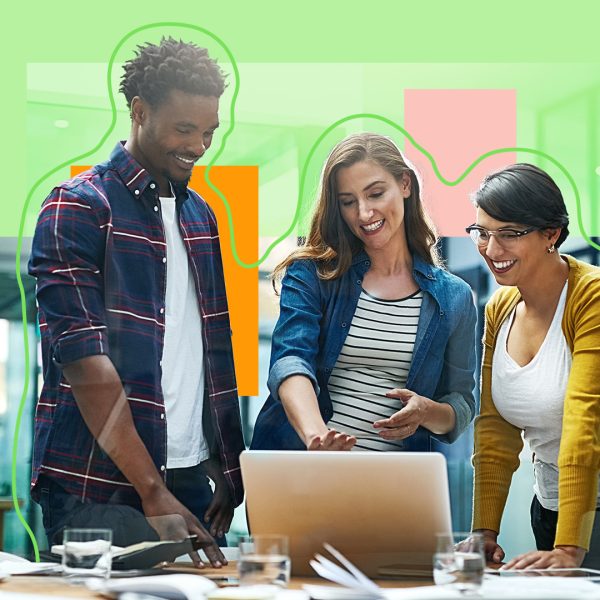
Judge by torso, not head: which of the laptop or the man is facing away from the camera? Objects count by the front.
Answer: the laptop

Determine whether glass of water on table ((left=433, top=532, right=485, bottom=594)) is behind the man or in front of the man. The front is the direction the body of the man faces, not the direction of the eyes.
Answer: in front

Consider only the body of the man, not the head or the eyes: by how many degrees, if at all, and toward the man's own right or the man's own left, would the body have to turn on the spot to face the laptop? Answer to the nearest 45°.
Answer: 0° — they already face it

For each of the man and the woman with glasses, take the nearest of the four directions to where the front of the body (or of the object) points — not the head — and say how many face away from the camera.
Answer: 0

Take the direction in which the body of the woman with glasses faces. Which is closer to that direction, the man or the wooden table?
the wooden table

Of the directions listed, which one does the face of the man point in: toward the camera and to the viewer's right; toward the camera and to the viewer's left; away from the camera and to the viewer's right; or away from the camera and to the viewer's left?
toward the camera and to the viewer's right

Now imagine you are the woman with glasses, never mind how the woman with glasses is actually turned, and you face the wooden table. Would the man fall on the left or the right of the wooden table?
right

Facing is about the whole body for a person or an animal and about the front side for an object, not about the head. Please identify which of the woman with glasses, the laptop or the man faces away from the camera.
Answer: the laptop

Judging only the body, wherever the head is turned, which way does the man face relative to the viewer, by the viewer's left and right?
facing the viewer and to the right of the viewer

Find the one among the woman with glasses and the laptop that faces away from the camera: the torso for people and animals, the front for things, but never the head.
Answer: the laptop

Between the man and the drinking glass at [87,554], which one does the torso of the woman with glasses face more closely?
the drinking glass

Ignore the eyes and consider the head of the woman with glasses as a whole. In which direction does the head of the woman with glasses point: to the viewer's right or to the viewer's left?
to the viewer's left

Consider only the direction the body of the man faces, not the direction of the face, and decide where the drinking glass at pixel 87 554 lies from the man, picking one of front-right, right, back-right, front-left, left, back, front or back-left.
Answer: front-right

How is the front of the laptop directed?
away from the camera

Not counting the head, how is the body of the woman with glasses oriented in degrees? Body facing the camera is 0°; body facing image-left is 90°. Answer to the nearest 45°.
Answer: approximately 45°
